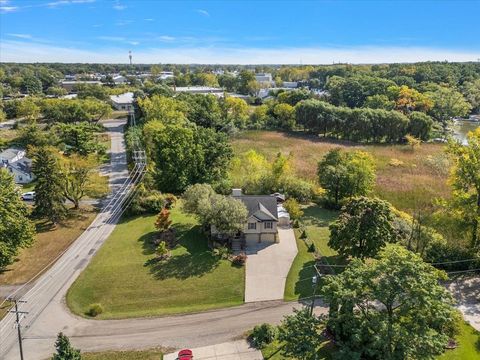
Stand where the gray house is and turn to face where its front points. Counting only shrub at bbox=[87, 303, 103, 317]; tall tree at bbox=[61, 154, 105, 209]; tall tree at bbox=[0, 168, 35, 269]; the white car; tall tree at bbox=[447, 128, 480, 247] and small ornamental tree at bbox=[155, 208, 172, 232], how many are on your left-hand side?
1

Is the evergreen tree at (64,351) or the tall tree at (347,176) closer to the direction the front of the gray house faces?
the evergreen tree

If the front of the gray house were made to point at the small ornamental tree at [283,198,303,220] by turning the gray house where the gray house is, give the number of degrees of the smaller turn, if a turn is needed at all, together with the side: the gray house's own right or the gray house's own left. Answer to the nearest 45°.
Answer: approximately 135° to the gray house's own left

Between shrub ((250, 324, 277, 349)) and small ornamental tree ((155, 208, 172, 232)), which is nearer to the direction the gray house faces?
the shrub

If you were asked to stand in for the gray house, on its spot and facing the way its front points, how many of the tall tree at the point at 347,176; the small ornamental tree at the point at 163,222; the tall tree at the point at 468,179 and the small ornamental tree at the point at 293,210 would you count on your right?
1

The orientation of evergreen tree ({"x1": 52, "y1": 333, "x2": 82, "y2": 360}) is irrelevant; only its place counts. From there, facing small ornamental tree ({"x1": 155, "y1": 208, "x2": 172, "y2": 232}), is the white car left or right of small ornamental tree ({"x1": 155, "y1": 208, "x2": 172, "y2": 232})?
left

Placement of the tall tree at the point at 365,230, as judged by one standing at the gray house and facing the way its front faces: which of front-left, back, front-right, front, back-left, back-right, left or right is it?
front-left

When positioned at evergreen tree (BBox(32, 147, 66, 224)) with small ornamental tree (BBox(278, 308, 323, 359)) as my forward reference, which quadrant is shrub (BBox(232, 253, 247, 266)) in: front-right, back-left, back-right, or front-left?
front-left

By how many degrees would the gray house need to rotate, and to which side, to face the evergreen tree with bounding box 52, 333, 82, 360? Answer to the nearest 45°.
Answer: approximately 45° to its right

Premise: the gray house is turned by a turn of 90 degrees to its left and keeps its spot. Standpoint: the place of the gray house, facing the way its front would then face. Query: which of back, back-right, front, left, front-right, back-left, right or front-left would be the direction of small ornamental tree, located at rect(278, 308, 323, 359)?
right

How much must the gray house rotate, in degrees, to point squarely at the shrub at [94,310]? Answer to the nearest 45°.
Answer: approximately 45° to its right

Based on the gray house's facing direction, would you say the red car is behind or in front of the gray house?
in front

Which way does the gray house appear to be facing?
toward the camera

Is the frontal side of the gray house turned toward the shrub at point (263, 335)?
yes

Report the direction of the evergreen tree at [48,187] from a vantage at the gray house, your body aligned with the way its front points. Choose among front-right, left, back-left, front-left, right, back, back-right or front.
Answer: right

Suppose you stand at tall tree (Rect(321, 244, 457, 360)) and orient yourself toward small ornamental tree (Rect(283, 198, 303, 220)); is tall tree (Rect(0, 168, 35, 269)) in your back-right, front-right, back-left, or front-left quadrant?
front-left

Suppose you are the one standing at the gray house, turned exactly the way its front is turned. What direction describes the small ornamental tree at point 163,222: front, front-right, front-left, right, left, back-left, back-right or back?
right

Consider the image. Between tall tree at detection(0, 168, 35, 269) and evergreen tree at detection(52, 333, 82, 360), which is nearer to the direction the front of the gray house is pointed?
the evergreen tree

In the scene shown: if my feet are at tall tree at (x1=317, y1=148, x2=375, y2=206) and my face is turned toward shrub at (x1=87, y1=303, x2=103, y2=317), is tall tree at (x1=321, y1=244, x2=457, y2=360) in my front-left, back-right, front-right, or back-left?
front-left

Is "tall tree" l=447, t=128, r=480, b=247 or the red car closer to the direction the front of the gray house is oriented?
the red car
